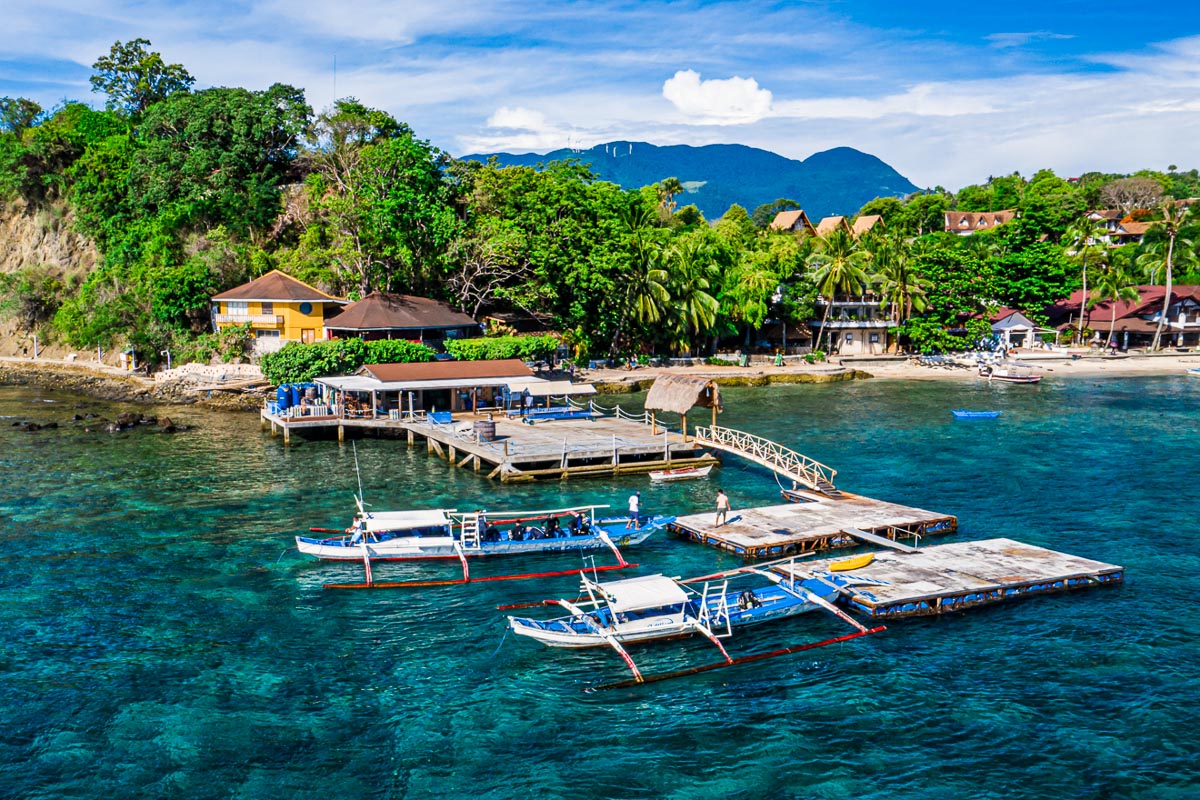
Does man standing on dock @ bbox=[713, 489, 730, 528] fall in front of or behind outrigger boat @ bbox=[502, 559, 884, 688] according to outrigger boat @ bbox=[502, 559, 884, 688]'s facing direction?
in front

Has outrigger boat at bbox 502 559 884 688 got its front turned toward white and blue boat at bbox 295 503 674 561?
no

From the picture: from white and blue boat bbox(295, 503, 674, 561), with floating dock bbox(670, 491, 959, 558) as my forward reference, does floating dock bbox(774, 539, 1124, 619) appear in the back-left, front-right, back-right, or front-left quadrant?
front-right

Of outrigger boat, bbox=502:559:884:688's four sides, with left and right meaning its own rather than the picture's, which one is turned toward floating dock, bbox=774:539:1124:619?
front

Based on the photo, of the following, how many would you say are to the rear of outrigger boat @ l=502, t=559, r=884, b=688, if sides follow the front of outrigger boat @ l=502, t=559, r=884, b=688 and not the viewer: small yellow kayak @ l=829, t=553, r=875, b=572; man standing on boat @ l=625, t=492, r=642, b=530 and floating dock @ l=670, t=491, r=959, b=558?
0

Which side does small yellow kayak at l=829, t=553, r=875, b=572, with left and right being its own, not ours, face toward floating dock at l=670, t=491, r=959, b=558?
left

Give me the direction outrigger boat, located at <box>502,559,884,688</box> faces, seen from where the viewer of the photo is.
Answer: facing away from the viewer and to the right of the viewer

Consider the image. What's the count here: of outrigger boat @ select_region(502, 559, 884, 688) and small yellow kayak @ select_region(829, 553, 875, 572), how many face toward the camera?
0

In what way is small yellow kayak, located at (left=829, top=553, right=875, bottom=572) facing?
to the viewer's right

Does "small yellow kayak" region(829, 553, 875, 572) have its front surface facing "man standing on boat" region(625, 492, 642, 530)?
no
